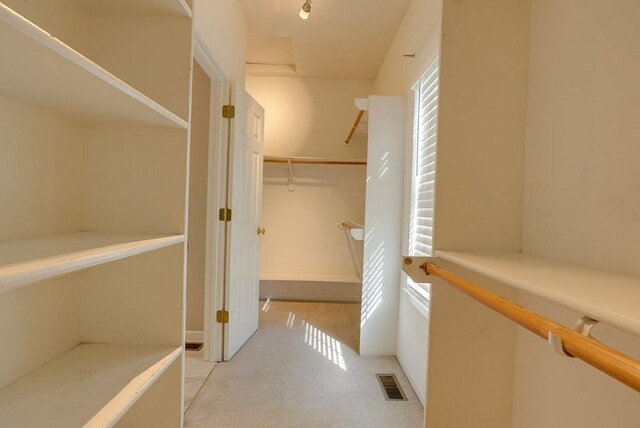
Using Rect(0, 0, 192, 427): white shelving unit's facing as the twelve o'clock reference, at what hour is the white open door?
The white open door is roughly at 9 o'clock from the white shelving unit.

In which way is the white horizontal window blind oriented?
to the viewer's left

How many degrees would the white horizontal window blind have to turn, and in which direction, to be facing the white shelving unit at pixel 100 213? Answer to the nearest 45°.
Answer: approximately 45° to its left

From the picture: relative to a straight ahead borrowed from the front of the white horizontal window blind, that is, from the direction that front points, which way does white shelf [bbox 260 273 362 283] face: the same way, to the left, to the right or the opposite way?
to the left

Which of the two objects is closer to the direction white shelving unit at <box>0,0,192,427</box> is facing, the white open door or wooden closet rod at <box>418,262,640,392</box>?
the wooden closet rod

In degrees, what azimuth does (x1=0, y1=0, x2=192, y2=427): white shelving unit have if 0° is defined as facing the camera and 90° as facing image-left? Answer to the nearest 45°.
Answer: approximately 315°

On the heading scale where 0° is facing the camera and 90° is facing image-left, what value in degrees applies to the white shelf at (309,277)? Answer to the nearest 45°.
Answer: approximately 0°

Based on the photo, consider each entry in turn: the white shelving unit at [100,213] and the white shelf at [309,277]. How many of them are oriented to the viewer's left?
0

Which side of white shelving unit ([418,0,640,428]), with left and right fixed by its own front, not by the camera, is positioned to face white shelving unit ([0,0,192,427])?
front

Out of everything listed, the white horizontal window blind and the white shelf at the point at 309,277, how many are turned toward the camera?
1

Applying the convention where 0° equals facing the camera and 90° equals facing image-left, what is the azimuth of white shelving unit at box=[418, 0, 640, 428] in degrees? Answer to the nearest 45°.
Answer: approximately 45°

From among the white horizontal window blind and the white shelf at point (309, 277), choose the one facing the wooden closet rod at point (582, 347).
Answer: the white shelf

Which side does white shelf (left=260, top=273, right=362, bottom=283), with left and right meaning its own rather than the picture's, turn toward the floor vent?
front

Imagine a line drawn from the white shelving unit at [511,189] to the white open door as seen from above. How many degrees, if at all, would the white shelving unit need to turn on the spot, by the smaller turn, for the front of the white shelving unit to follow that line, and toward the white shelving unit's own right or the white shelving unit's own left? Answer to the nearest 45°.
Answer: approximately 45° to the white shelving unit's own right
